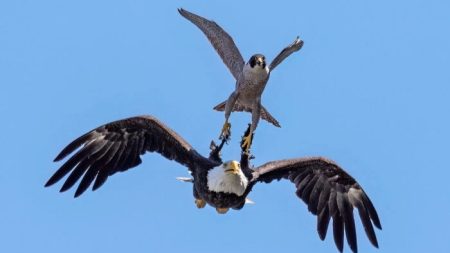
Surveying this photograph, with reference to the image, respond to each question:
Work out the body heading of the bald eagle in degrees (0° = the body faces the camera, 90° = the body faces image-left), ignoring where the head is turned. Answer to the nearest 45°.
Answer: approximately 0°

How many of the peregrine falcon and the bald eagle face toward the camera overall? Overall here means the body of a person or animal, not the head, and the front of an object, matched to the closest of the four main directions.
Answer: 2

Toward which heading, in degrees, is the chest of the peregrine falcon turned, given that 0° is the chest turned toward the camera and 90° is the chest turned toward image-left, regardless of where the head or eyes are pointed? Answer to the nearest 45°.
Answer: approximately 0°
